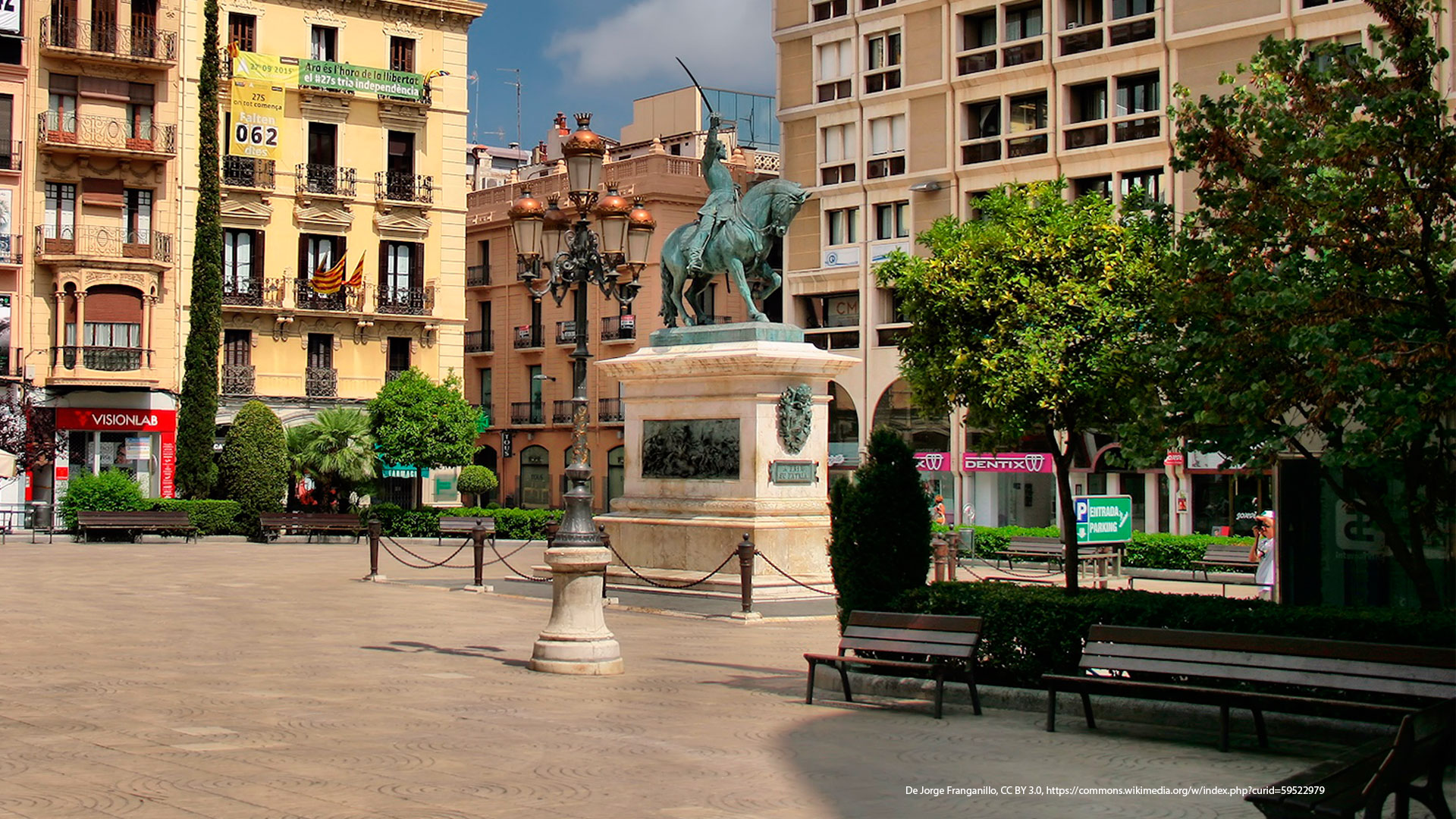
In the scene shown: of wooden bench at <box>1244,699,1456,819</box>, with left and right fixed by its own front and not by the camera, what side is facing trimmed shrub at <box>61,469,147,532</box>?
front

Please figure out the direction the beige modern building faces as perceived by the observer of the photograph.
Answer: facing the viewer and to the left of the viewer

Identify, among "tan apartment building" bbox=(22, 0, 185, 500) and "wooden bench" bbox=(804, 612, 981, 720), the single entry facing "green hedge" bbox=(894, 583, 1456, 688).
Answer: the tan apartment building

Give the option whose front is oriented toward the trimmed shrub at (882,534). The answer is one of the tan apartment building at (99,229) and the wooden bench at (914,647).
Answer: the tan apartment building

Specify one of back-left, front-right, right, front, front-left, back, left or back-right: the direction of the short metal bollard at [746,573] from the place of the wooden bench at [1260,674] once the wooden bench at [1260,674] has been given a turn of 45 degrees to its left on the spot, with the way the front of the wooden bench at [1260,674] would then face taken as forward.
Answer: back-right

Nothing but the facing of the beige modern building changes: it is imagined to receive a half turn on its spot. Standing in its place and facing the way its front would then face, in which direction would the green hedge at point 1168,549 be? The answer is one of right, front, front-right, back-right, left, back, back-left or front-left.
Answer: back-right

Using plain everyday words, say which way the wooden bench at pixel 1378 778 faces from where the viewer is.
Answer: facing away from the viewer and to the left of the viewer

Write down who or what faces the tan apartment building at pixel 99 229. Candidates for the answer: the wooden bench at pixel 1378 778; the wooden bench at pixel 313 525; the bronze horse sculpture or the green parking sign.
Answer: the wooden bench at pixel 1378 778

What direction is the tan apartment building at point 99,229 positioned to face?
toward the camera

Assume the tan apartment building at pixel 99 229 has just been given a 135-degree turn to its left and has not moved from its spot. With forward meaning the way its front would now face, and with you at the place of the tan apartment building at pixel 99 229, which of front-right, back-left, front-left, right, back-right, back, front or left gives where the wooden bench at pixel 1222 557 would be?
right

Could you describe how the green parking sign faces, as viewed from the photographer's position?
facing the viewer

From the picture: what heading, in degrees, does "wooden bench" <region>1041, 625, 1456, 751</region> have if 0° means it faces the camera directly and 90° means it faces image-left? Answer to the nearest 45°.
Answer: approximately 45°
